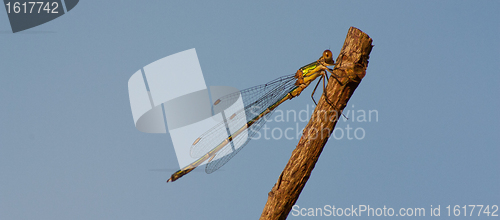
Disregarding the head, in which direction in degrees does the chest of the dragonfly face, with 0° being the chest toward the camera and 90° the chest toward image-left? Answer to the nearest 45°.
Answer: approximately 270°
